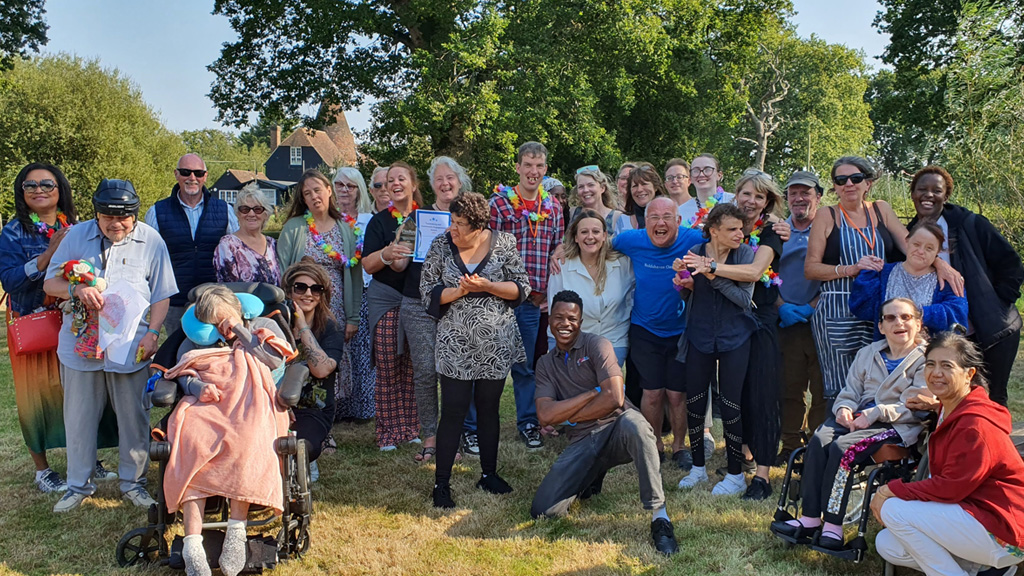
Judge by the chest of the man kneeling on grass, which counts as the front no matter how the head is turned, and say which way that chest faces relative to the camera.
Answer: toward the camera

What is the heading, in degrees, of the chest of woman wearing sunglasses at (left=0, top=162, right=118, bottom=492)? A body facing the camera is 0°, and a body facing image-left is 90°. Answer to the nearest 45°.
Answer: approximately 315°

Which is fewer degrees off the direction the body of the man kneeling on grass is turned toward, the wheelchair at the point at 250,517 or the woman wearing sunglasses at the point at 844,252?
the wheelchair

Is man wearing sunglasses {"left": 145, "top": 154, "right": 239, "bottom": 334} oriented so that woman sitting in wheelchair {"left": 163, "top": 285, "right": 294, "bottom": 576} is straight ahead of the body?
yes

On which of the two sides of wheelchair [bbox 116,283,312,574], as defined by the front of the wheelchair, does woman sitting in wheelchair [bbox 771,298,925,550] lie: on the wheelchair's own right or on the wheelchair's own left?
on the wheelchair's own left

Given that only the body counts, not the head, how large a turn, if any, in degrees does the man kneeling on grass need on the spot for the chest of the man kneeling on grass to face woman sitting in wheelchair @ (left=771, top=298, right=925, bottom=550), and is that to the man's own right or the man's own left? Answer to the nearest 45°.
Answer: approximately 90° to the man's own left

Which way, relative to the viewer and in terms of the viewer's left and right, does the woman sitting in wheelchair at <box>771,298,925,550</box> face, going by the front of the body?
facing the viewer and to the left of the viewer

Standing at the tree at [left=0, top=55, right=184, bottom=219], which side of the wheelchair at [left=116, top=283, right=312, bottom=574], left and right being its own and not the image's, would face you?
back

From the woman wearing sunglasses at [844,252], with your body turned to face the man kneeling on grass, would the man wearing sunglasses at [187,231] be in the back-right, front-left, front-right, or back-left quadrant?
front-right

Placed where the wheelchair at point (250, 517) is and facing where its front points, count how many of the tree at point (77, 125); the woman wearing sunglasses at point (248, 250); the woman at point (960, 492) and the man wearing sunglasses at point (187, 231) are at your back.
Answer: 3

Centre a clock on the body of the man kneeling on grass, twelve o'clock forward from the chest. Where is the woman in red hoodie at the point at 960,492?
The woman in red hoodie is roughly at 10 o'clock from the man kneeling on grass.

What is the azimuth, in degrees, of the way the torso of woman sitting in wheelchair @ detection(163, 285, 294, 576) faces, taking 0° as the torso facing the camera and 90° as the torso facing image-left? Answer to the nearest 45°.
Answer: approximately 0°

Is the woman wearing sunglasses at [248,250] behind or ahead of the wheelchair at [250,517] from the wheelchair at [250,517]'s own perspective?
behind

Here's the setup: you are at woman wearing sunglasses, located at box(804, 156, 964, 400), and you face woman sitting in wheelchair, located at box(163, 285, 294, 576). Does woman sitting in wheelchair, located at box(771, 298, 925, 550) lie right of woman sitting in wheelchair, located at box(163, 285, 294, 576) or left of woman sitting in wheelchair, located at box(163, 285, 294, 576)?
left
